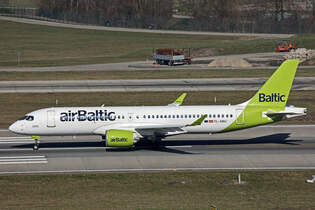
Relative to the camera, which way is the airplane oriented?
to the viewer's left
